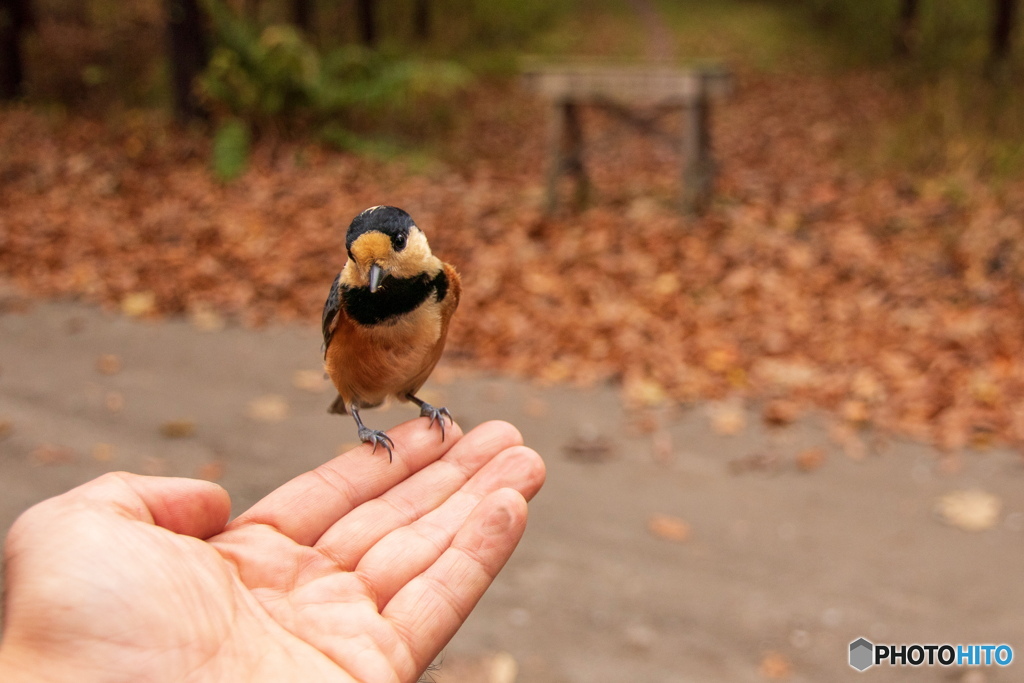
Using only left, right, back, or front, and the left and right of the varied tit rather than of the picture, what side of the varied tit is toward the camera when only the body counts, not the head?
front

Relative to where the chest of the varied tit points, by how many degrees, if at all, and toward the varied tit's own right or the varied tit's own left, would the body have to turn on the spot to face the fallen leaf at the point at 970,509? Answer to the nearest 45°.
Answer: approximately 135° to the varied tit's own left

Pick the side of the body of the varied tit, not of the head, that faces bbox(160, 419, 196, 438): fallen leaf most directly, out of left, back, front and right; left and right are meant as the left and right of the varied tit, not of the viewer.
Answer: back

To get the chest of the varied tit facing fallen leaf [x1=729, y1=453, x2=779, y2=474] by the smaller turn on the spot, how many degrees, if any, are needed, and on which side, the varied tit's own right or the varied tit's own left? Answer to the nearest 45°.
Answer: approximately 135° to the varied tit's own left

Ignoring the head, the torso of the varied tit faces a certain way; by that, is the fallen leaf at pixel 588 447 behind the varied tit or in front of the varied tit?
behind

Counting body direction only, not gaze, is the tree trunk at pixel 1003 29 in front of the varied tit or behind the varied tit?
behind

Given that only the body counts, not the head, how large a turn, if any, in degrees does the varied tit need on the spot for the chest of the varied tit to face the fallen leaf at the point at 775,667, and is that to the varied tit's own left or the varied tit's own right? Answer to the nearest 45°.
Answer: approximately 135° to the varied tit's own left

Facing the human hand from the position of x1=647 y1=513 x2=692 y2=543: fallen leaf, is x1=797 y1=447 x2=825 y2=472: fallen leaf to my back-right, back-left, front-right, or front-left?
back-left

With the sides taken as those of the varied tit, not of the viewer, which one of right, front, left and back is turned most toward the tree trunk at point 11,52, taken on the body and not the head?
back

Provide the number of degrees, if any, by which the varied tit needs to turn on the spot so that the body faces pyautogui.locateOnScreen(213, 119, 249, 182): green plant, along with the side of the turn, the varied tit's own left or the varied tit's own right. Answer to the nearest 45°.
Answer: approximately 180°

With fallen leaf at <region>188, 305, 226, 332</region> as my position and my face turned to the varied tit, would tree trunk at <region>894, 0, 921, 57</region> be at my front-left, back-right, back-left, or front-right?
back-left

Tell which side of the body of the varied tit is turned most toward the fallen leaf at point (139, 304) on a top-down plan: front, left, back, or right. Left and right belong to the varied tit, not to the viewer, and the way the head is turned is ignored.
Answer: back
